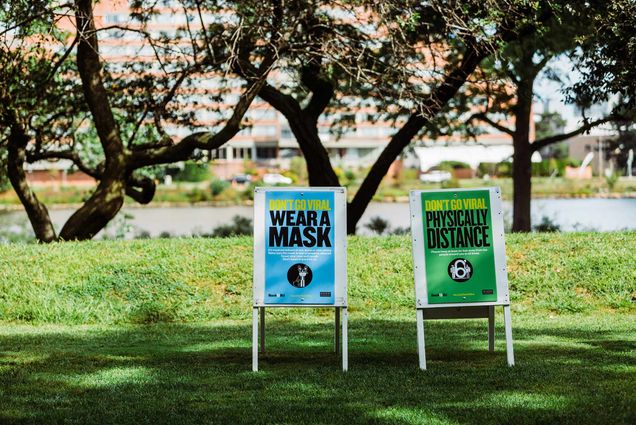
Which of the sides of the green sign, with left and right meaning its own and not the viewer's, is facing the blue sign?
right

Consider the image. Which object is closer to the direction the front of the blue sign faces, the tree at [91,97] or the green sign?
the green sign

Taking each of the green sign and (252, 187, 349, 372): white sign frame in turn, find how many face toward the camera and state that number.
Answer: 2

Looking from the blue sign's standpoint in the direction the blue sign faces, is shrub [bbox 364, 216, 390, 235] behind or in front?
behind

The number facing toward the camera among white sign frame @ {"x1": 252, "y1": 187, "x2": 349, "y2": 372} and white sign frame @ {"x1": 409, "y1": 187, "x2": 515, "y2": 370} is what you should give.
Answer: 2

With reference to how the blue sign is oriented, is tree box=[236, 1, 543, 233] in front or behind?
behind

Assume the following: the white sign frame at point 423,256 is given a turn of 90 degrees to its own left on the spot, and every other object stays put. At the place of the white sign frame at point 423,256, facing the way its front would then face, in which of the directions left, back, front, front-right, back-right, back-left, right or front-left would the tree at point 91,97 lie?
back-left

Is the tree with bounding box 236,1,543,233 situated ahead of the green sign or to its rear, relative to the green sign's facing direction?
to the rear

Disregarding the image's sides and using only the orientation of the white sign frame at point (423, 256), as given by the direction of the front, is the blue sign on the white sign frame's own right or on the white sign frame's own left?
on the white sign frame's own right

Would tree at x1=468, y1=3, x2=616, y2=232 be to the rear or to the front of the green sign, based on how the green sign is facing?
to the rear

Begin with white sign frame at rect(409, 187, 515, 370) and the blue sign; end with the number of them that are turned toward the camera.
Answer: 2

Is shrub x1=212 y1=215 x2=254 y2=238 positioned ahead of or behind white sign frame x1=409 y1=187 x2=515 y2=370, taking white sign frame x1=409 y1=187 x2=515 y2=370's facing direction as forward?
behind
